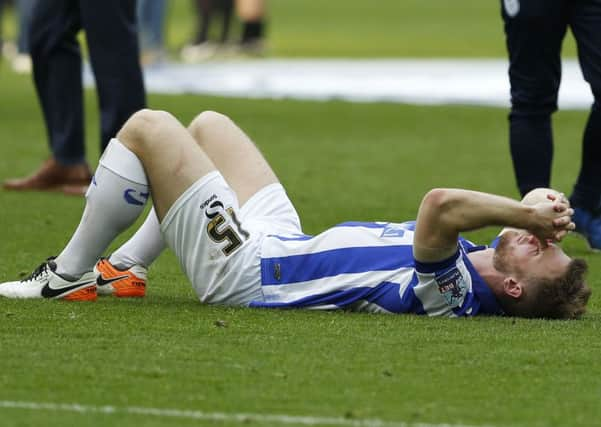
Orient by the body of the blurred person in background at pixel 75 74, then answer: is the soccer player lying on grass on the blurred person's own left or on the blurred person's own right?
on the blurred person's own left

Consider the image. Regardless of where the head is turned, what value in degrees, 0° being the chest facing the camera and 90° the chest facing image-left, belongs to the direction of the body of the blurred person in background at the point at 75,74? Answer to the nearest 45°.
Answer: approximately 90°

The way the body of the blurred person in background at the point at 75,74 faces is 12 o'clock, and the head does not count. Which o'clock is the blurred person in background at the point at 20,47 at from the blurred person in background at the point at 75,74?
the blurred person in background at the point at 20,47 is roughly at 3 o'clock from the blurred person in background at the point at 75,74.

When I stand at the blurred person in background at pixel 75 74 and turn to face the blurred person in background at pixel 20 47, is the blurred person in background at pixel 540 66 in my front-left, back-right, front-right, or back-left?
back-right
